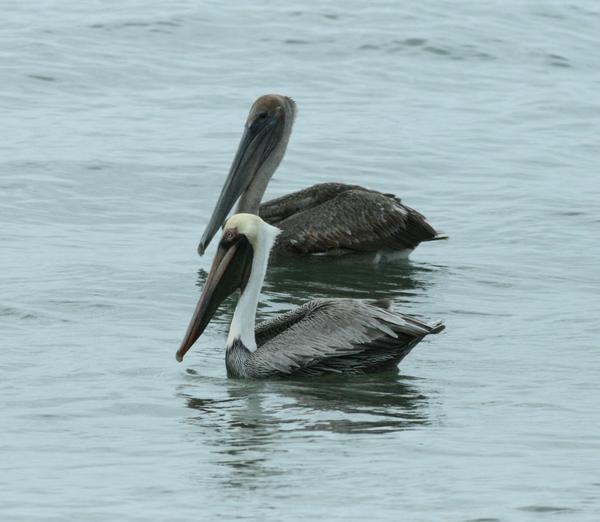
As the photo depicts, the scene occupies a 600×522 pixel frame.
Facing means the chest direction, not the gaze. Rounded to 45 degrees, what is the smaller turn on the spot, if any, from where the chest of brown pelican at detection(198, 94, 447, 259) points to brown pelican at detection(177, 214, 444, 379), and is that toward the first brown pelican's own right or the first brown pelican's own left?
approximately 90° to the first brown pelican's own left

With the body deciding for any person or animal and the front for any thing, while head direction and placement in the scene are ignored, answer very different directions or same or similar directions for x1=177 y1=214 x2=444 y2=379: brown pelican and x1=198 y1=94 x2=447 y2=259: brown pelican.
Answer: same or similar directions

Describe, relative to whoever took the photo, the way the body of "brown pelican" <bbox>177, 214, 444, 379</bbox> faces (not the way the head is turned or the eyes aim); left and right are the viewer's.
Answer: facing to the left of the viewer

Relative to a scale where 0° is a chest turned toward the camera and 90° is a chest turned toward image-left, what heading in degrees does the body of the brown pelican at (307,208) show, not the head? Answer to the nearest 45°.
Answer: approximately 90°

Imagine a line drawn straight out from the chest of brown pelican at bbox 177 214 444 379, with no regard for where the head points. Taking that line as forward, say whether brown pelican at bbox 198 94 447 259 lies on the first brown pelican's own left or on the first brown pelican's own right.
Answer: on the first brown pelican's own right

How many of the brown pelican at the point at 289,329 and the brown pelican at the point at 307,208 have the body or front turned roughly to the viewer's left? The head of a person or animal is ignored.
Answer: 2
